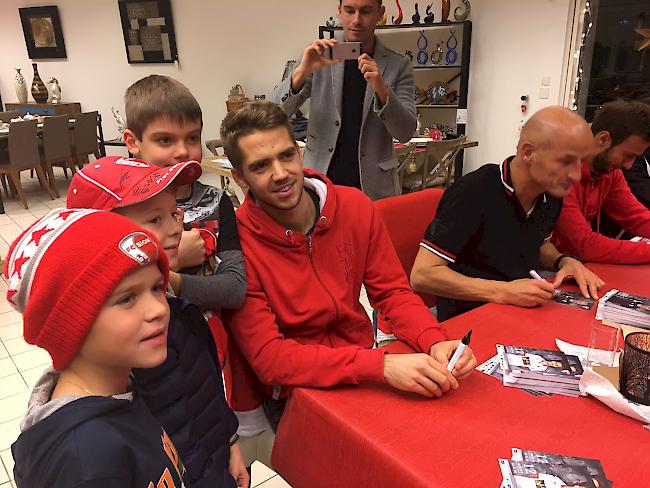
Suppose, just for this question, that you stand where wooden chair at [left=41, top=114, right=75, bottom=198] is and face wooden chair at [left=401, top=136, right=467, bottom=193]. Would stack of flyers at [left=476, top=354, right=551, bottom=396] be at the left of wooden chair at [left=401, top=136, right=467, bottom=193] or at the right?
right

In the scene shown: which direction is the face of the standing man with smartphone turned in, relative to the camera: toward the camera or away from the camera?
toward the camera

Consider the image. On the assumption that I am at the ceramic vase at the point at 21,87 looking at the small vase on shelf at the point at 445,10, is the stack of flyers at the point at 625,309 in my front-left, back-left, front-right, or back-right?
front-right

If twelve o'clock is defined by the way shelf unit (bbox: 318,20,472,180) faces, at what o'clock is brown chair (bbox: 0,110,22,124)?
The brown chair is roughly at 3 o'clock from the shelf unit.

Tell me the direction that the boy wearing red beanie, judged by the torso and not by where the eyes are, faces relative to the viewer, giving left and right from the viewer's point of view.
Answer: facing the viewer and to the right of the viewer

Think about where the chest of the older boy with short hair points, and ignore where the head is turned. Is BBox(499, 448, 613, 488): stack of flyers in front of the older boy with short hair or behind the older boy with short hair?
in front

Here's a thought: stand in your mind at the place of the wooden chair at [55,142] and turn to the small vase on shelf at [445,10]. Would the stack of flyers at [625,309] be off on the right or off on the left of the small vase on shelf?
right

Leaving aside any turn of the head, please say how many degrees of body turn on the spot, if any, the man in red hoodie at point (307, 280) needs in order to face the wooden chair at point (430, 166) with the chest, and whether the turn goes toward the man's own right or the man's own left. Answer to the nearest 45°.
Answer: approximately 135° to the man's own left

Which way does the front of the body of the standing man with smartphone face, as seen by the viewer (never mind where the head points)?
toward the camera

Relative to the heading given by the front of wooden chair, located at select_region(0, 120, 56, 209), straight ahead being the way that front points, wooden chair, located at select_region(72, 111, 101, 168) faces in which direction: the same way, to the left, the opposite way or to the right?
the same way

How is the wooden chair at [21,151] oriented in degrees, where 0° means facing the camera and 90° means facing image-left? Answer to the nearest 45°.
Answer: approximately 135°

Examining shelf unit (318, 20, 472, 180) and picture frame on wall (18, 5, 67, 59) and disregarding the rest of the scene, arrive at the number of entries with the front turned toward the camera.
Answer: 2

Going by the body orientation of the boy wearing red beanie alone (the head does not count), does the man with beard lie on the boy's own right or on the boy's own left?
on the boy's own left

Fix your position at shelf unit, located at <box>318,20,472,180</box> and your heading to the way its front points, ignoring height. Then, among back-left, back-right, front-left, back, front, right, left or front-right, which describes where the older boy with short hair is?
front

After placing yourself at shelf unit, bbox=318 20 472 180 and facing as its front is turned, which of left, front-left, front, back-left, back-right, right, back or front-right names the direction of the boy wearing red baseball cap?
front

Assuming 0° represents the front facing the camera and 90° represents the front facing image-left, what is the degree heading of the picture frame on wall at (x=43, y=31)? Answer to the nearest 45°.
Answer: approximately 0°

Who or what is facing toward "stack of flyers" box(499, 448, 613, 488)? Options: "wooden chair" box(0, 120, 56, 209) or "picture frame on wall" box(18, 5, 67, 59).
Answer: the picture frame on wall
